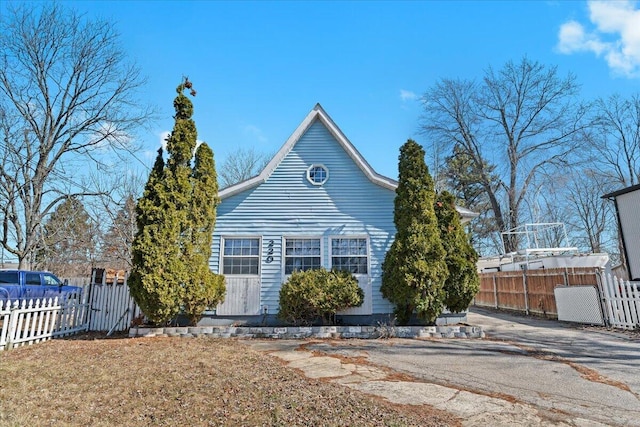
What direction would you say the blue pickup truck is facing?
to the viewer's right

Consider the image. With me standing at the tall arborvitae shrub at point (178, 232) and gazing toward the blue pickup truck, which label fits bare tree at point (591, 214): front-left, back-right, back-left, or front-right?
back-right

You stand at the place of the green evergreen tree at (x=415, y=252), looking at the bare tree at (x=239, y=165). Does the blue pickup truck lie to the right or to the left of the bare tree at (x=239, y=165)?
left

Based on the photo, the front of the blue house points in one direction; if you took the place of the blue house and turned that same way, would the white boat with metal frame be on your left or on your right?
on your left

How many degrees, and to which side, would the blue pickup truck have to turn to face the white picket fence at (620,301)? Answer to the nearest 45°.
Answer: approximately 45° to its right

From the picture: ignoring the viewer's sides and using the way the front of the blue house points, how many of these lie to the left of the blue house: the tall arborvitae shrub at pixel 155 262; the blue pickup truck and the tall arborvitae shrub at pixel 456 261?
1

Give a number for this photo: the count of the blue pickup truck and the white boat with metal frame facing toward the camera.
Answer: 0

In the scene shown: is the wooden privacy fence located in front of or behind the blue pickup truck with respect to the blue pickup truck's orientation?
in front

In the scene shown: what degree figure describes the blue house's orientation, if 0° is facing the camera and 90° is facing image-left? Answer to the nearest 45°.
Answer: approximately 0°

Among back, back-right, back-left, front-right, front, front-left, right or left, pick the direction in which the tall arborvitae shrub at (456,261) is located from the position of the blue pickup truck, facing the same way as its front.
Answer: front-right

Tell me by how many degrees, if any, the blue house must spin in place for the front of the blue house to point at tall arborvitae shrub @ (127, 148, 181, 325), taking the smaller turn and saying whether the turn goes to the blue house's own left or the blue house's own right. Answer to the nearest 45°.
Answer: approximately 45° to the blue house's own right
